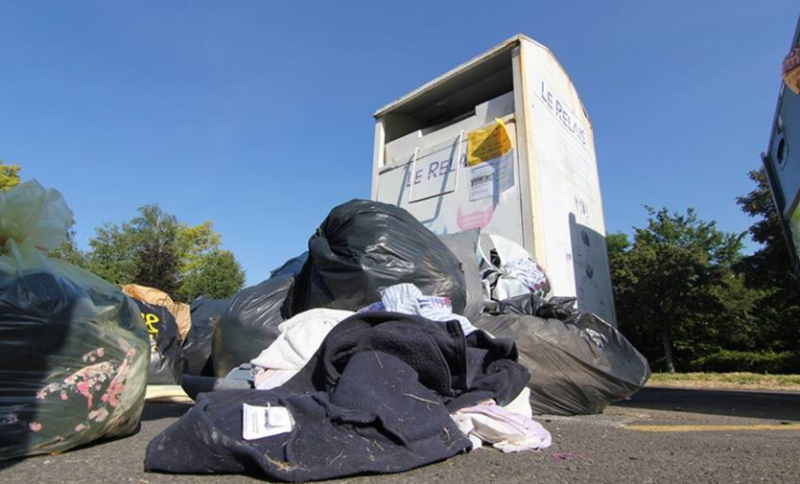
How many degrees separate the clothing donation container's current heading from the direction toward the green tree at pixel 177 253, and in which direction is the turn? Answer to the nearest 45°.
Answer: approximately 90° to its right

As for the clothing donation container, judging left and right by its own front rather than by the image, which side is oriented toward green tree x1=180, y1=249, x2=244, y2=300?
right

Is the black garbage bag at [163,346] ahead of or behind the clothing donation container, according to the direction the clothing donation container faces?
ahead

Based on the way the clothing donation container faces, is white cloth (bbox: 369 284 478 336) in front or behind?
in front

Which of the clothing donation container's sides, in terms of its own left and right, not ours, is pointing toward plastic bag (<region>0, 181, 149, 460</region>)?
front

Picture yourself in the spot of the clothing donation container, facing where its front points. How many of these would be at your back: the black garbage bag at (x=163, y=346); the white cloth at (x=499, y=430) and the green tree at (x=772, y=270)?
1

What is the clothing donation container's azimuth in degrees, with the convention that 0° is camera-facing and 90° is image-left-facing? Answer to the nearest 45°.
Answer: approximately 45°

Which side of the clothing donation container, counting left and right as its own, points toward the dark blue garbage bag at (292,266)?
front

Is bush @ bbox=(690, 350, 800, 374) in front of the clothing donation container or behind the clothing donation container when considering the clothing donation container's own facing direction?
behind

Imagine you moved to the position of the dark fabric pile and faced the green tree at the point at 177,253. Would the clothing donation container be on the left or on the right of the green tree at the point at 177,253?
right

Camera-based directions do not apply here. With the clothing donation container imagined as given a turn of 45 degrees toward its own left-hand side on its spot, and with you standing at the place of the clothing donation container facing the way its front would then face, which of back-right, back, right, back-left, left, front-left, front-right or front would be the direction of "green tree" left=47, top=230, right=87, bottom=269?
back-right

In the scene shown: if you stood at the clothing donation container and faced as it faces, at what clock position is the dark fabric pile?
The dark fabric pile is roughly at 11 o'clock from the clothing donation container.

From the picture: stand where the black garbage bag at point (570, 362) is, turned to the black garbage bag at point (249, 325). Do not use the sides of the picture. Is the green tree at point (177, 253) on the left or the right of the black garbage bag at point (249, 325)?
right
